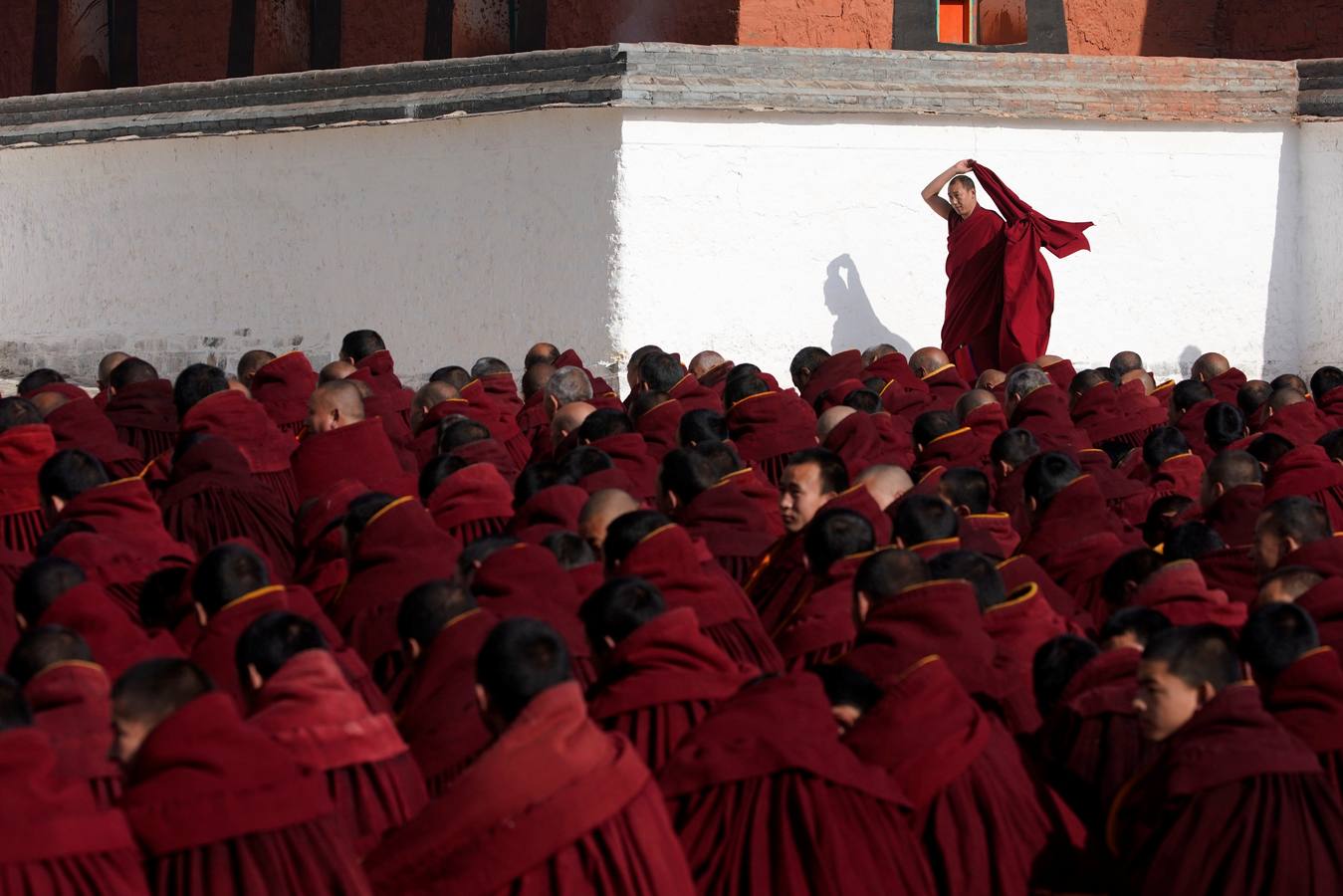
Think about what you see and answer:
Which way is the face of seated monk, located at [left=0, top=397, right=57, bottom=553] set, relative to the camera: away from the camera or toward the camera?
away from the camera

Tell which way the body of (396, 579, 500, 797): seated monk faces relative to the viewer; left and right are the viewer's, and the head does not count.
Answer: facing away from the viewer and to the left of the viewer

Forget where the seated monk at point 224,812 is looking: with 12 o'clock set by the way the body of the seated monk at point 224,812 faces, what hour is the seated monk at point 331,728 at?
the seated monk at point 331,728 is roughly at 2 o'clock from the seated monk at point 224,812.

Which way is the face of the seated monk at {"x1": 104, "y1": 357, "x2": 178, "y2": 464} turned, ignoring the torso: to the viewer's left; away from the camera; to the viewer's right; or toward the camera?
away from the camera

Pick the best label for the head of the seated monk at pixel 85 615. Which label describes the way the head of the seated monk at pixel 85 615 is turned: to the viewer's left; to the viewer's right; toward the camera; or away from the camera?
away from the camera

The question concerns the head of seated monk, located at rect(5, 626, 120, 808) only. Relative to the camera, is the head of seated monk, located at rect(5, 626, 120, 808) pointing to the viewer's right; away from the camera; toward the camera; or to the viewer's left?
away from the camera

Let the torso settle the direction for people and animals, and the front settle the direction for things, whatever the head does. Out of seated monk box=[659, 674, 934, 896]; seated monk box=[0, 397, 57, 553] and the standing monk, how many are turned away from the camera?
2

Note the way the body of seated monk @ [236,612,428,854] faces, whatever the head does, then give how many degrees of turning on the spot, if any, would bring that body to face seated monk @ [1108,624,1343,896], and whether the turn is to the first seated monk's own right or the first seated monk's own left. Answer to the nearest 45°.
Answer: approximately 135° to the first seated monk's own right

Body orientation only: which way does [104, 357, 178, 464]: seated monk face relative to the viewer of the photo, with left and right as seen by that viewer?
facing away from the viewer and to the left of the viewer
